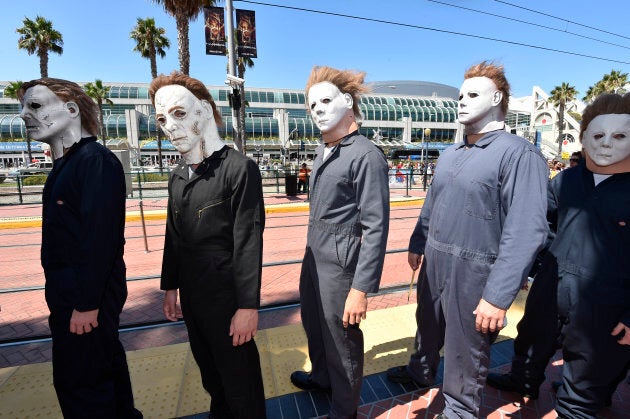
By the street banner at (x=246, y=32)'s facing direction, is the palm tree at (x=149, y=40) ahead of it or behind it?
behind

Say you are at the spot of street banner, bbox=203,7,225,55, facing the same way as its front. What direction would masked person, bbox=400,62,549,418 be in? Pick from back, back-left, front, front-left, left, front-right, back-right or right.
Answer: front

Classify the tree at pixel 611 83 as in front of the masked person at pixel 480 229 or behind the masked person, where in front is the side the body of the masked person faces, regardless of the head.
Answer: behind

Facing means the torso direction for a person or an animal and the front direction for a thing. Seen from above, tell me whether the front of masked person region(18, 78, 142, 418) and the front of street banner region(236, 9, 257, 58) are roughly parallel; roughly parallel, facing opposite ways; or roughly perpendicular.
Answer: roughly perpendicular

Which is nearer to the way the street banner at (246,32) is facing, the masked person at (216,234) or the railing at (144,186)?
the masked person

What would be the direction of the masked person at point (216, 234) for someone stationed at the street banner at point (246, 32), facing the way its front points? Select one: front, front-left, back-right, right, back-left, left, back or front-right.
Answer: front

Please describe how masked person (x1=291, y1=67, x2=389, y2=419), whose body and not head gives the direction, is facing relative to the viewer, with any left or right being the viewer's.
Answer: facing the viewer and to the left of the viewer

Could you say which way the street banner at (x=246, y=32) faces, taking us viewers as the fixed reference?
facing the viewer

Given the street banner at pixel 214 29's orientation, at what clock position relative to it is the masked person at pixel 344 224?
The masked person is roughly at 12 o'clock from the street banner.

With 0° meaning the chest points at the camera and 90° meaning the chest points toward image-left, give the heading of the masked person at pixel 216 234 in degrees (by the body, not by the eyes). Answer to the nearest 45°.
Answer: approximately 45°

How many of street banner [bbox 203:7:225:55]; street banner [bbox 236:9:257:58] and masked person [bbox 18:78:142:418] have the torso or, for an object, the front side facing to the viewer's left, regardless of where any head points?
1

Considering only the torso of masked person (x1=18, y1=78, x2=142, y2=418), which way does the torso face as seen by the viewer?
to the viewer's left

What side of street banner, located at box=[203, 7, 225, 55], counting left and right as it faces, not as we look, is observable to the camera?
front

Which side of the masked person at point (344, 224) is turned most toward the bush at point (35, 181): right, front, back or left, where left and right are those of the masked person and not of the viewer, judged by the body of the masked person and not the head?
right

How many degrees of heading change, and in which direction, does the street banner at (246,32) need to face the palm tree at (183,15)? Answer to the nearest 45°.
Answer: approximately 135° to its right

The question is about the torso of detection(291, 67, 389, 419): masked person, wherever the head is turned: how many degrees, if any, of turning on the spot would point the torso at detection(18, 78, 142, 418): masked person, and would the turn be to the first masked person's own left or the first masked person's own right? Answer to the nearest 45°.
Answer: approximately 45° to the first masked person's own right

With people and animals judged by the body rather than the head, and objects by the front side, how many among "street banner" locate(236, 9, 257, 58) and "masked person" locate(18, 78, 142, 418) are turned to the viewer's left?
1

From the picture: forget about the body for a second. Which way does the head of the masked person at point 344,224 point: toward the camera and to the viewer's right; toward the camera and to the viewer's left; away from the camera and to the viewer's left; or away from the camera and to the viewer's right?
toward the camera and to the viewer's left
